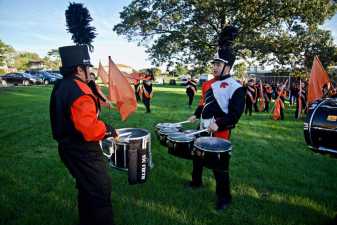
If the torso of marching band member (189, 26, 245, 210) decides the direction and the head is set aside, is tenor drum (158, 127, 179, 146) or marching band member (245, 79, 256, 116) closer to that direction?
the tenor drum

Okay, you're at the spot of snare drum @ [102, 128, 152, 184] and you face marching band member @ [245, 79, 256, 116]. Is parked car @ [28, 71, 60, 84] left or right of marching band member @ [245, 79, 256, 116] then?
left

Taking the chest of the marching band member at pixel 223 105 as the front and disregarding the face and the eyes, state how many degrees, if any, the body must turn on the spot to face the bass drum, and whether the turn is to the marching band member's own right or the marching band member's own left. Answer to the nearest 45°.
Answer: approximately 135° to the marching band member's own left

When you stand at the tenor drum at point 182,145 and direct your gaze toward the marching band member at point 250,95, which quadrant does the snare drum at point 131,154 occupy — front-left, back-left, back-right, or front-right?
back-left

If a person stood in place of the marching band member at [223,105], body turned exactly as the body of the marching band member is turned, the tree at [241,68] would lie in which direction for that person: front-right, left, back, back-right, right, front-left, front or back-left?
back-right

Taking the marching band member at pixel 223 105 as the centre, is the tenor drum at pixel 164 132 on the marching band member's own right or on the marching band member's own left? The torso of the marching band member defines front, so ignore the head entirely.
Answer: on the marching band member's own right

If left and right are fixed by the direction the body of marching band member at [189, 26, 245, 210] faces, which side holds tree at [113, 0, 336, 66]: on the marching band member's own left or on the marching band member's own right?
on the marching band member's own right

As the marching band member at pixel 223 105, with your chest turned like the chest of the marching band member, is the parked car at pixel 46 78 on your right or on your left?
on your right

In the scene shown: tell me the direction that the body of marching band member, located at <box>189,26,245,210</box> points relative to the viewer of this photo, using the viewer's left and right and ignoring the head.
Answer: facing the viewer and to the left of the viewer

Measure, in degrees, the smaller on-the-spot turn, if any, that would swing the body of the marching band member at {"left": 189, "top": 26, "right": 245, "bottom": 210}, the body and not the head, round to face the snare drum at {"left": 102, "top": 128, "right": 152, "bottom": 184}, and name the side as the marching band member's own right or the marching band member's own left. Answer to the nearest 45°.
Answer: approximately 45° to the marching band member's own right

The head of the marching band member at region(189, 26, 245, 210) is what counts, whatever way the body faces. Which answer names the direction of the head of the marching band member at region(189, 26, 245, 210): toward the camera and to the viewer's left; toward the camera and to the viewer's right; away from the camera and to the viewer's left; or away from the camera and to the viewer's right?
toward the camera and to the viewer's left

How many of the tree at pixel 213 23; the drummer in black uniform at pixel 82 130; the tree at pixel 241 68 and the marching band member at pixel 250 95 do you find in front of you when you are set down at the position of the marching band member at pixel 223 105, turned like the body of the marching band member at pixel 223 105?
1

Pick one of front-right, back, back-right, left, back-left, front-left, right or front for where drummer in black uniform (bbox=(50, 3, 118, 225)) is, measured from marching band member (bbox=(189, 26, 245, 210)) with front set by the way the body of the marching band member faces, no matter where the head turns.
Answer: front

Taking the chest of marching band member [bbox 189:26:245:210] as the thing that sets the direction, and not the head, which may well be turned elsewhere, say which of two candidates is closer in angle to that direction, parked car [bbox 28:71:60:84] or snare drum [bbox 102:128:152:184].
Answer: the snare drum

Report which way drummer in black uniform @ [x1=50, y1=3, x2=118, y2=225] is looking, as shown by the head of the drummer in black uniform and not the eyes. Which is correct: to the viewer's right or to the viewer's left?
to the viewer's right
